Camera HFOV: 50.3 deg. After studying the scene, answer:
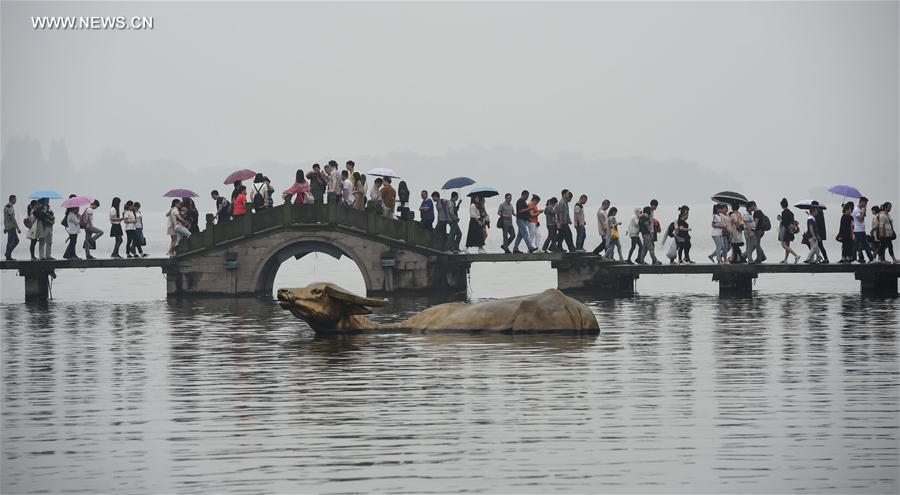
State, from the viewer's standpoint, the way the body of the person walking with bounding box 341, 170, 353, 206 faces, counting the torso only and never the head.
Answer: to the viewer's left

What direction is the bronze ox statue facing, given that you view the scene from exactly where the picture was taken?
facing to the left of the viewer

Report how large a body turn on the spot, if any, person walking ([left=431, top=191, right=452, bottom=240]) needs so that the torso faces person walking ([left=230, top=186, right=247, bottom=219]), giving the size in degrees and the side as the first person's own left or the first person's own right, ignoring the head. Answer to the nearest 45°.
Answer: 0° — they already face them

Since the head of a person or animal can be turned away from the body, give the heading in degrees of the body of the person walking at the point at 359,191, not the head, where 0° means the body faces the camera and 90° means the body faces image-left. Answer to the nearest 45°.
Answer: approximately 90°

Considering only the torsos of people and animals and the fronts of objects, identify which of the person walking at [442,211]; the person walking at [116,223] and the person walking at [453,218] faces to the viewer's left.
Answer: the person walking at [442,211]

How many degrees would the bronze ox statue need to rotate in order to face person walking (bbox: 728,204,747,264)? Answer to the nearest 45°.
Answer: approximately 135° to its right
